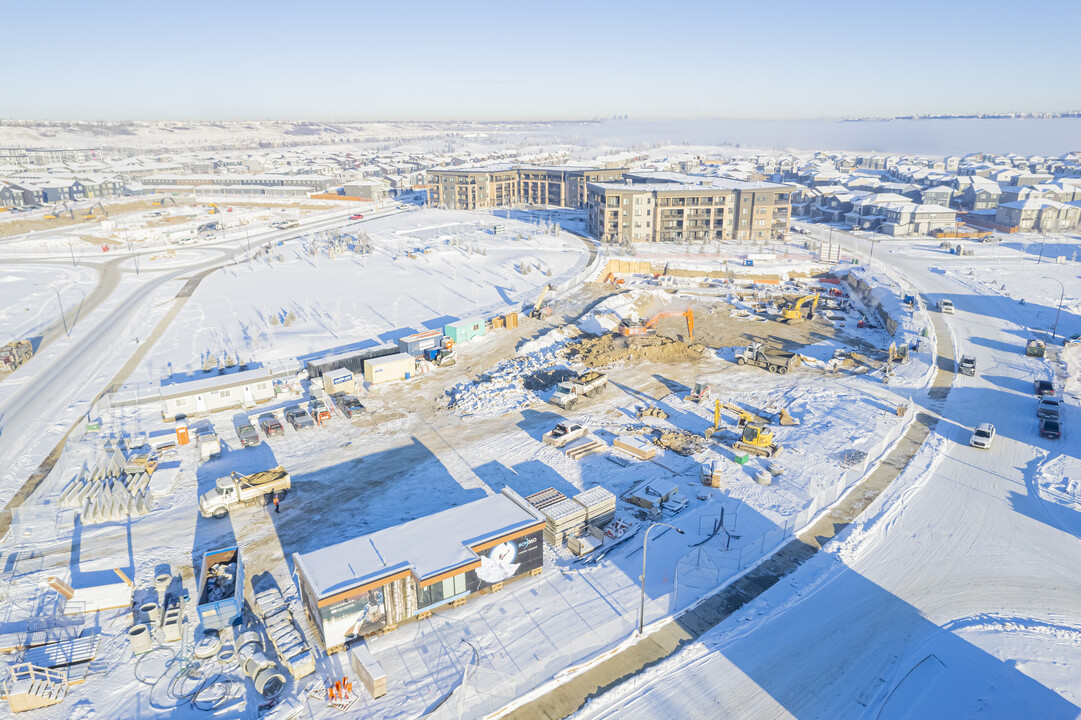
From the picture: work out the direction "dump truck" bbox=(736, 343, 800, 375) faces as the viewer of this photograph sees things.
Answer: facing away from the viewer and to the left of the viewer

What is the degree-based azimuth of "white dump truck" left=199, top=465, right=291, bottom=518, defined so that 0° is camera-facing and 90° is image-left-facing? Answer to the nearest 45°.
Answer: approximately 45°

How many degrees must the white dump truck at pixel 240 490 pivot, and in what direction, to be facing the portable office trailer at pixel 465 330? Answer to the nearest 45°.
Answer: approximately 180°

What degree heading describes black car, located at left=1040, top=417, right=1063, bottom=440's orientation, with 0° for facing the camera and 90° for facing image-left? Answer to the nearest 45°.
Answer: approximately 180°

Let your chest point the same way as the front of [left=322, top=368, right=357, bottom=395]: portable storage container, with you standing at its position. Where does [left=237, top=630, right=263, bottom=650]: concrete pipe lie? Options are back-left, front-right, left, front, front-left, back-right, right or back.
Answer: front-right

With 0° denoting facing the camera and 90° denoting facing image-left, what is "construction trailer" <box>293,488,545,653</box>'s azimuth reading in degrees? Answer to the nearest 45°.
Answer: approximately 315°

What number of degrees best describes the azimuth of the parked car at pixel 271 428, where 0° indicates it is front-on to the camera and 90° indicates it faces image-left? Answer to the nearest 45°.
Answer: approximately 135°

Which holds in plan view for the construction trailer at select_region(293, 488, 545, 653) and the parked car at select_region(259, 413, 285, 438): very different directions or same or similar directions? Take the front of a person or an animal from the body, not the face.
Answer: very different directions
